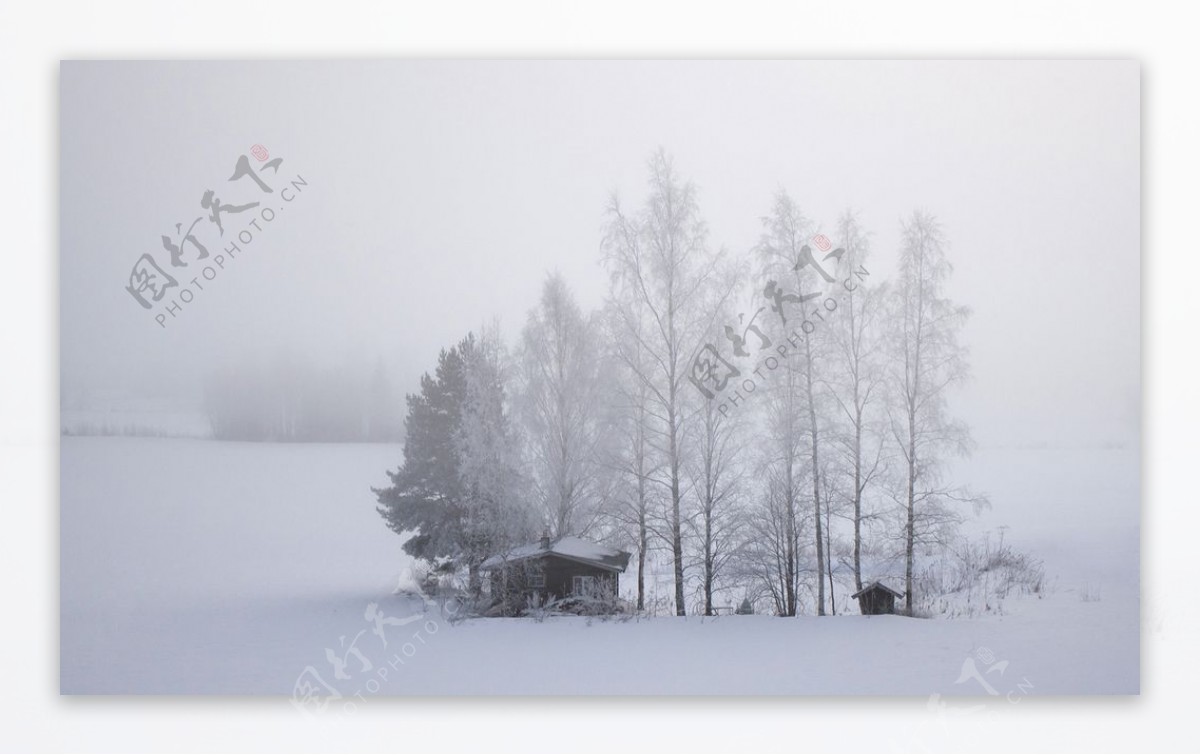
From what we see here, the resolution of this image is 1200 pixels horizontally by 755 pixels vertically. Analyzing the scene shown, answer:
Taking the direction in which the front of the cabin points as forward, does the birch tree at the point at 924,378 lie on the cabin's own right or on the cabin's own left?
on the cabin's own left

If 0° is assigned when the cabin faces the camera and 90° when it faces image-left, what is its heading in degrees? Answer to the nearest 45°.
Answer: approximately 0°

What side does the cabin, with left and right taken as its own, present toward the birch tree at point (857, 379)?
left

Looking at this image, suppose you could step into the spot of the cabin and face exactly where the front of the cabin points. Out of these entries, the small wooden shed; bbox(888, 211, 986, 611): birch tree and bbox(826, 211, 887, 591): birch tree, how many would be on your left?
3
